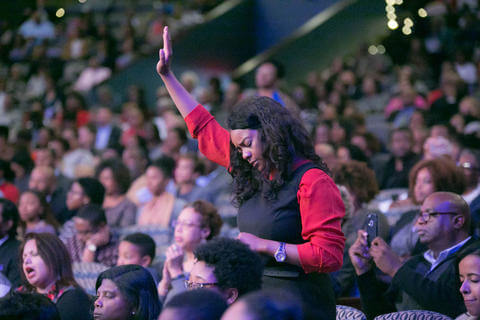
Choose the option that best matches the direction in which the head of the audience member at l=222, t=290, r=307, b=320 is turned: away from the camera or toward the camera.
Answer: away from the camera

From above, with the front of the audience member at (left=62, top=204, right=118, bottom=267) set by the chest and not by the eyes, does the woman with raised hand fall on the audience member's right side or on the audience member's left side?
on the audience member's left side

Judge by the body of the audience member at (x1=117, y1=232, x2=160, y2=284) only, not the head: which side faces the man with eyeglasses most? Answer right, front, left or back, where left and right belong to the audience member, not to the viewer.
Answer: left

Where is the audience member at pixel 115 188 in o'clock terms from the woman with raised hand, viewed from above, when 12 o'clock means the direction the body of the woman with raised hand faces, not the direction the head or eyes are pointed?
The audience member is roughly at 4 o'clock from the woman with raised hand.

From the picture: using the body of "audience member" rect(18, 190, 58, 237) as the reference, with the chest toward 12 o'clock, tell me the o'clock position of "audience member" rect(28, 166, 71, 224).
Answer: "audience member" rect(28, 166, 71, 224) is roughly at 5 o'clock from "audience member" rect(18, 190, 58, 237).

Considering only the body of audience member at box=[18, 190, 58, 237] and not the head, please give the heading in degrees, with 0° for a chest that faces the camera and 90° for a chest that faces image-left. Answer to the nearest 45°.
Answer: approximately 45°

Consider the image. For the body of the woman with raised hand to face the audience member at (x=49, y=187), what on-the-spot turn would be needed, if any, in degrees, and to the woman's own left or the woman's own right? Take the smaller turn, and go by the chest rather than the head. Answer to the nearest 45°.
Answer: approximately 90° to the woman's own right

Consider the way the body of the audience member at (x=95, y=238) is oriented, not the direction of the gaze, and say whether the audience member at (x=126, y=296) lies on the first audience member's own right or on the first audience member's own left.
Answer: on the first audience member's own left

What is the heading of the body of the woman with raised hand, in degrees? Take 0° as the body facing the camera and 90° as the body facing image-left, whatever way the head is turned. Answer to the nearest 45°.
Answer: approximately 45°

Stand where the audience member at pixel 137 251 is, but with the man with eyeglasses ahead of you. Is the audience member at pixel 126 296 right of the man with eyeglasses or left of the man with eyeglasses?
right
